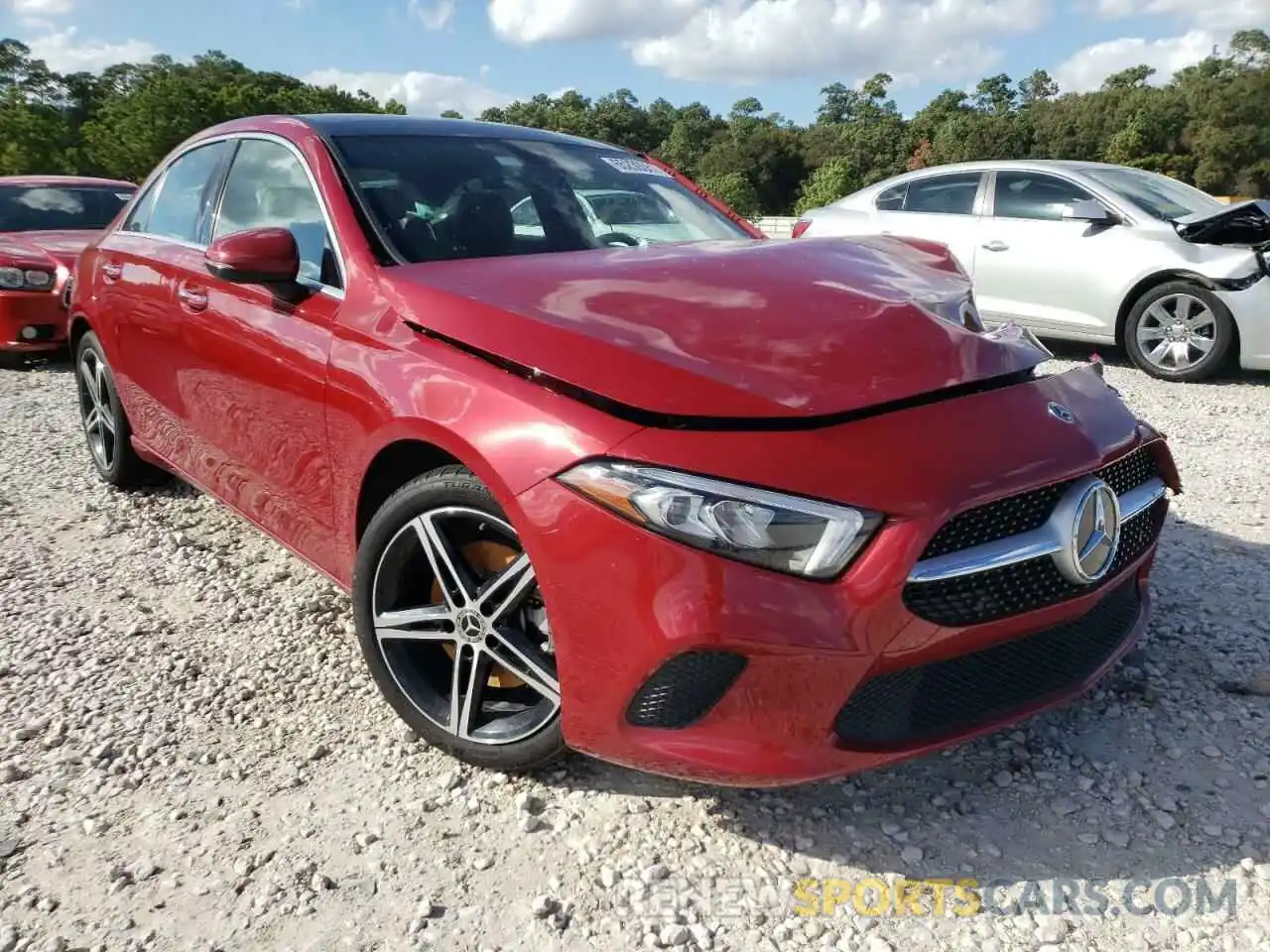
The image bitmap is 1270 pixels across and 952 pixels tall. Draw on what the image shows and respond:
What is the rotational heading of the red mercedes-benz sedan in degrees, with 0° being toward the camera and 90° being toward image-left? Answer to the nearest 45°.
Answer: approximately 315°

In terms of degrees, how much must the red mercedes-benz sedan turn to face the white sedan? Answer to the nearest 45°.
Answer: approximately 90° to its left

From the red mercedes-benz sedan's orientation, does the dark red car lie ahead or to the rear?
to the rear
